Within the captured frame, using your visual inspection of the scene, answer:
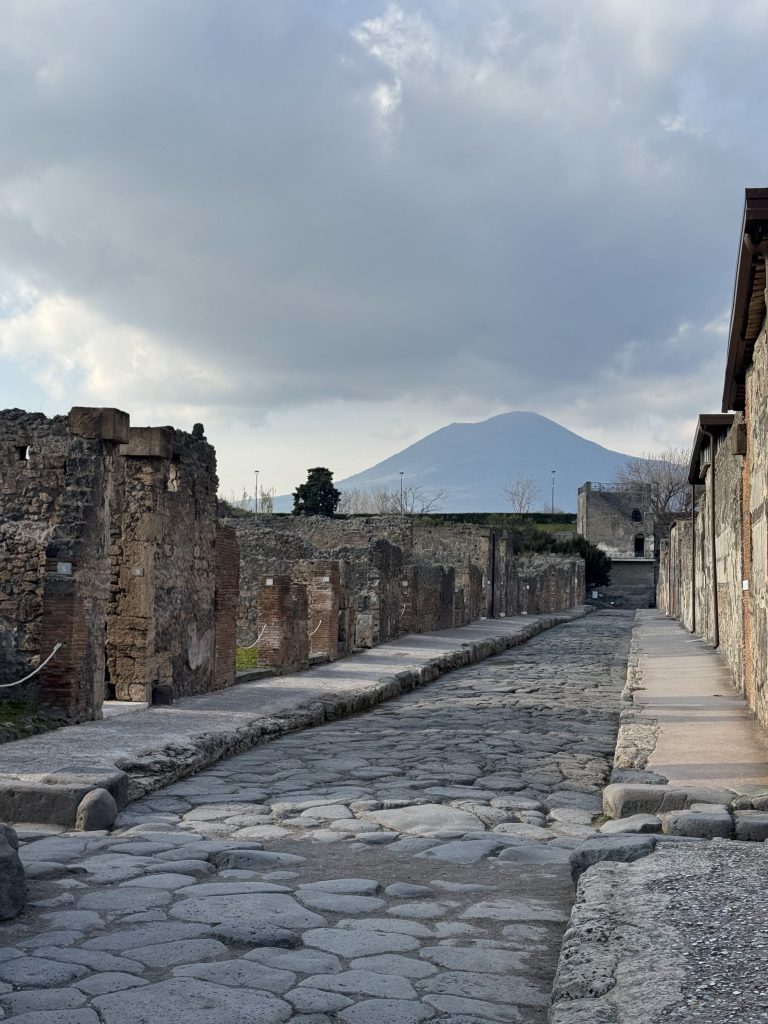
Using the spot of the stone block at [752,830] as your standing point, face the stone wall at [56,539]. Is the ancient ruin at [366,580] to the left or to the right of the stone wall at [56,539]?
right

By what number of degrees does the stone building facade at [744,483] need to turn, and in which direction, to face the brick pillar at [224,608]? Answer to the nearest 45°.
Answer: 0° — it already faces it

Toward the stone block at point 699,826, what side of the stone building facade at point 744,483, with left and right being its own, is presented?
left

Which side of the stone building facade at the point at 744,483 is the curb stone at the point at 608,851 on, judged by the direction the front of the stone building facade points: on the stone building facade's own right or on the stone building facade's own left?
on the stone building facade's own left

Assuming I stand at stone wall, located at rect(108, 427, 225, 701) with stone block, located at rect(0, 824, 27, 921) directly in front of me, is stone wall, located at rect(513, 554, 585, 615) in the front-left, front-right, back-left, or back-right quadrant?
back-left

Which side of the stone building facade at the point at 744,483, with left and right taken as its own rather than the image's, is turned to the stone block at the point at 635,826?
left

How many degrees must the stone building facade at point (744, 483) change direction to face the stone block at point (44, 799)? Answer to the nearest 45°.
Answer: approximately 45° to its left

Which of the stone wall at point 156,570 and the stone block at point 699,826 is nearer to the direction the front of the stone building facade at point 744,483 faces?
the stone wall

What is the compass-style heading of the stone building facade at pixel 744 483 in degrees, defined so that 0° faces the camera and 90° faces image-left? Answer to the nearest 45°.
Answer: approximately 90°

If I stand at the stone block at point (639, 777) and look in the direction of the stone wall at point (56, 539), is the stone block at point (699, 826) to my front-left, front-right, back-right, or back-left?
back-left
